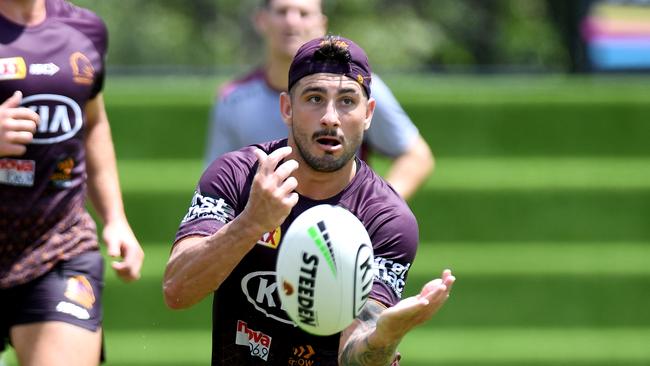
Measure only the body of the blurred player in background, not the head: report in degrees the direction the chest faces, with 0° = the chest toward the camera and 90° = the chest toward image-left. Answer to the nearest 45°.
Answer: approximately 0°

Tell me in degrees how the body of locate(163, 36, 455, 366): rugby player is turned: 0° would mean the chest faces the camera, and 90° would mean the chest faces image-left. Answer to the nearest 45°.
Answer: approximately 0°

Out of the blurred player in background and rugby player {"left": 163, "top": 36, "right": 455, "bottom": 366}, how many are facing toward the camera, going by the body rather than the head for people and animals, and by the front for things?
2

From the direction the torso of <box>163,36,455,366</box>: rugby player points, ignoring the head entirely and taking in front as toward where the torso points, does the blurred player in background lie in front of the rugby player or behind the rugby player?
behind
